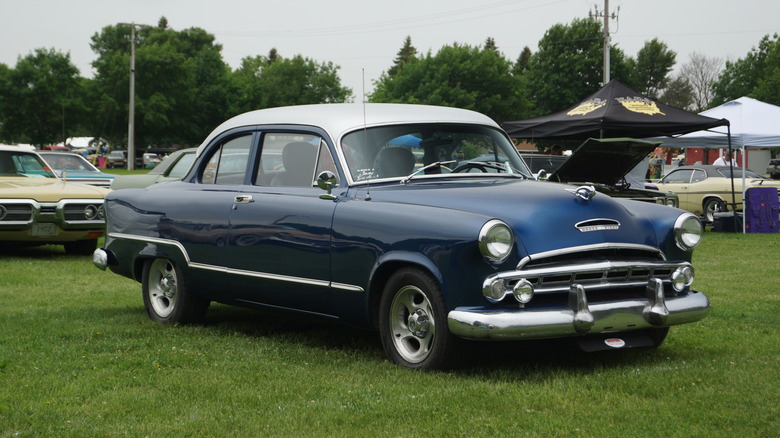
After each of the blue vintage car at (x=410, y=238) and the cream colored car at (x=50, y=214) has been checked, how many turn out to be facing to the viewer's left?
0

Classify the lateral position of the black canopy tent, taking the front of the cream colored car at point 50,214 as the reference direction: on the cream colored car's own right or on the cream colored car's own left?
on the cream colored car's own left

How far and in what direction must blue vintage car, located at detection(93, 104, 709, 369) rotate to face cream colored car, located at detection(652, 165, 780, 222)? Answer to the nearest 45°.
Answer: approximately 90° to its left

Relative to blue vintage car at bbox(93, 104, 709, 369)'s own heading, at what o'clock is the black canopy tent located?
The black canopy tent is roughly at 8 o'clock from the blue vintage car.

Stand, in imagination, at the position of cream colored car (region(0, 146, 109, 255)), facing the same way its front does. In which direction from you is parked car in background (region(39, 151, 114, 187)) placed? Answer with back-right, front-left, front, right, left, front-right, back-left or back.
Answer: back-left

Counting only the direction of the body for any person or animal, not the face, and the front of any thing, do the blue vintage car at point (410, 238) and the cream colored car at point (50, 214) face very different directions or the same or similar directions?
same or similar directions

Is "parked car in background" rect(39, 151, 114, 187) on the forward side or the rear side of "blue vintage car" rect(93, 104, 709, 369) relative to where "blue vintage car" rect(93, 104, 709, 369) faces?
on the rear side

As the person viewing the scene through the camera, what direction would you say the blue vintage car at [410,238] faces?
facing the viewer and to the right of the viewer

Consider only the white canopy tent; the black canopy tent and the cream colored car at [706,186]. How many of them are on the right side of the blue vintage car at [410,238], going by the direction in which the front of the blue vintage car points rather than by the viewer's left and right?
0
